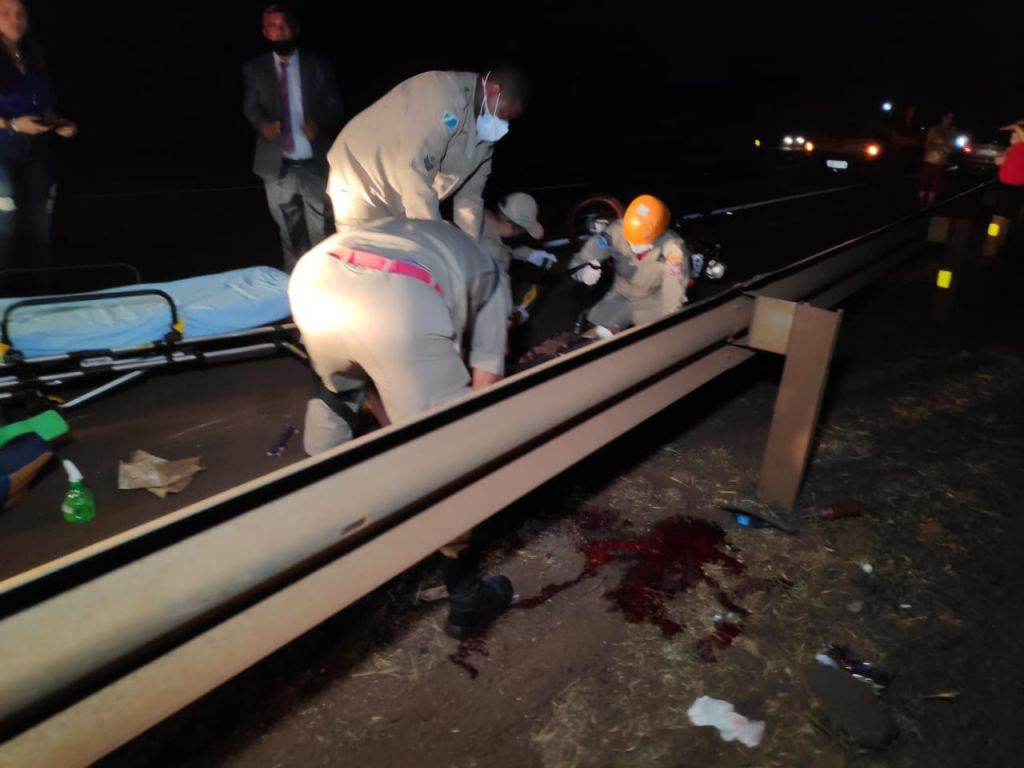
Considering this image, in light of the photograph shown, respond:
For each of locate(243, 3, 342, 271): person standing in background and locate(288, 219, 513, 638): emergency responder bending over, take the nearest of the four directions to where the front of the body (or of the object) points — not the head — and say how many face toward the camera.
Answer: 1

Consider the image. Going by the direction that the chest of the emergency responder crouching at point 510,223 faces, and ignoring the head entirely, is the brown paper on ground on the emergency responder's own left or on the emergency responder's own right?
on the emergency responder's own right

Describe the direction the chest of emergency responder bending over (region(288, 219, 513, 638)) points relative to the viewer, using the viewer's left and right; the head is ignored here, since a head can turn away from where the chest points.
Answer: facing away from the viewer and to the right of the viewer

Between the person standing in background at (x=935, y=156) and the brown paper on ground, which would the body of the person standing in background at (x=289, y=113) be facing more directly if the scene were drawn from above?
the brown paper on ground

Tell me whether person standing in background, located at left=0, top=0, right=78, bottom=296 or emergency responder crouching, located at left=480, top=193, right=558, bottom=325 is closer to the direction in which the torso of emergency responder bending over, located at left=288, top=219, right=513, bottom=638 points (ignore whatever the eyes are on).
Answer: the emergency responder crouching

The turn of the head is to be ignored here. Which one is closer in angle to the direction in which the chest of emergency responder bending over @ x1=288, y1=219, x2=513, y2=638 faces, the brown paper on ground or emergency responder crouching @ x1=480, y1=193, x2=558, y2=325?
the emergency responder crouching

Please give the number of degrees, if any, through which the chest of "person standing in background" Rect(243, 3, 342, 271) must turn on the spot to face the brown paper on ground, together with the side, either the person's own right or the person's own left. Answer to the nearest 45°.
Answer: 0° — they already face it

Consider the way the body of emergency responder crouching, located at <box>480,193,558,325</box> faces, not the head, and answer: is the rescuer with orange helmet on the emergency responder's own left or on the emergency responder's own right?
on the emergency responder's own left
